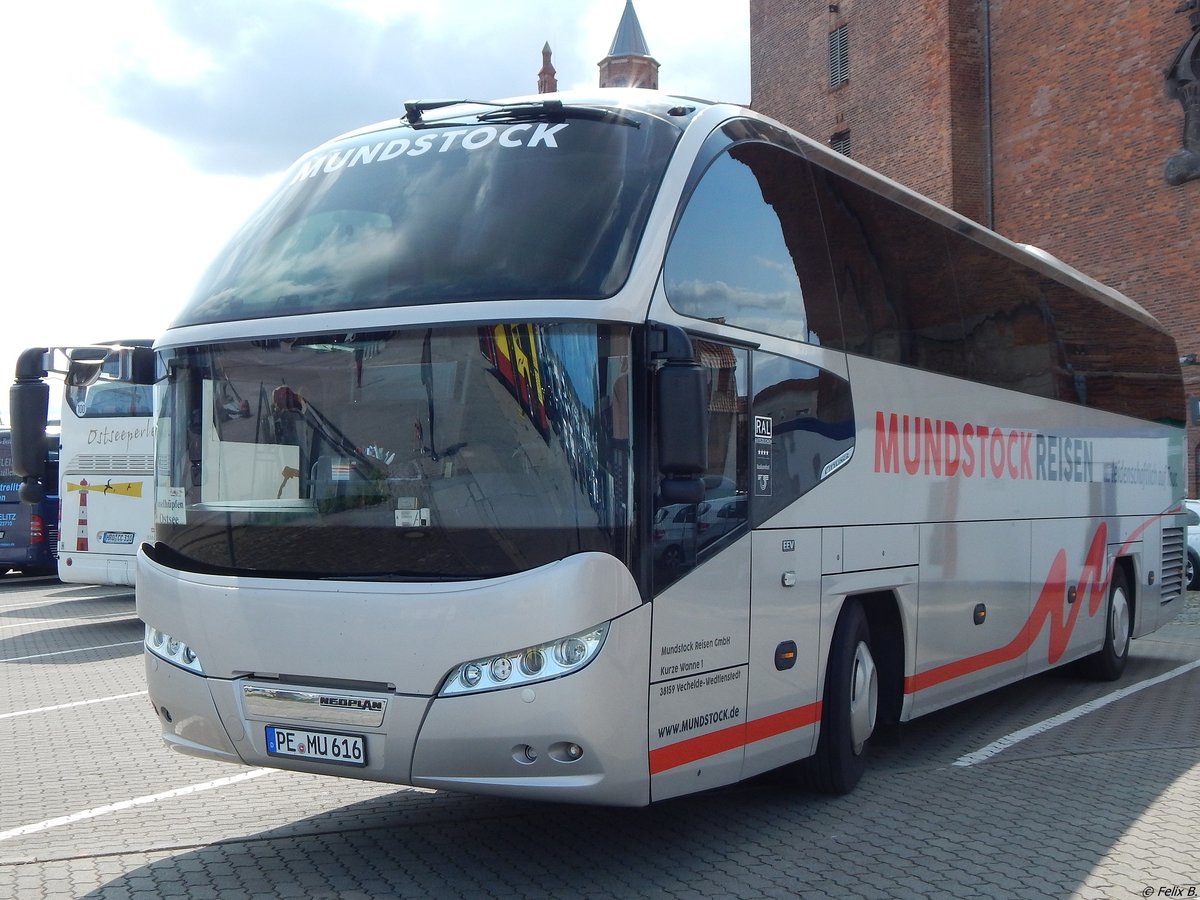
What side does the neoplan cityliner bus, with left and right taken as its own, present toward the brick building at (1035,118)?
back

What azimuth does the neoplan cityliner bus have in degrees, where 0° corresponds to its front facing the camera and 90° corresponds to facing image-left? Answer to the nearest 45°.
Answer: approximately 45°
